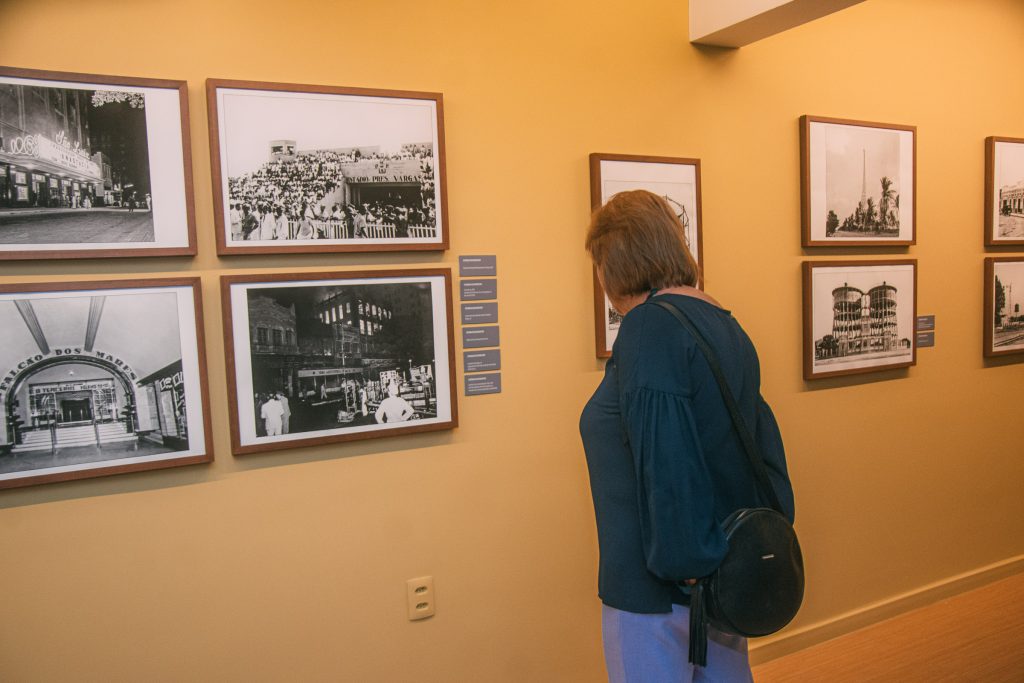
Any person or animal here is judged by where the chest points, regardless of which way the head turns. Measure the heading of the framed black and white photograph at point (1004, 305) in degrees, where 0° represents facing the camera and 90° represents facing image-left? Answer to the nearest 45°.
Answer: approximately 315°

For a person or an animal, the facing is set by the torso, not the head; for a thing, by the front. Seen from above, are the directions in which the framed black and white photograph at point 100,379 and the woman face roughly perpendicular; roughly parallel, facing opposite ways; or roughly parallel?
roughly parallel, facing opposite ways

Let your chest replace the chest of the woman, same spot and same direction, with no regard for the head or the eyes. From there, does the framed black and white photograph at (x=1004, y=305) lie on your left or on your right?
on your right

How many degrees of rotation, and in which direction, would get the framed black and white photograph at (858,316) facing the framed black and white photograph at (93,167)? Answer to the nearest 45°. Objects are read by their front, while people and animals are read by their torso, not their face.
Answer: approximately 90° to its right

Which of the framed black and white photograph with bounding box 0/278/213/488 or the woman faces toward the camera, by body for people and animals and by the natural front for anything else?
the framed black and white photograph

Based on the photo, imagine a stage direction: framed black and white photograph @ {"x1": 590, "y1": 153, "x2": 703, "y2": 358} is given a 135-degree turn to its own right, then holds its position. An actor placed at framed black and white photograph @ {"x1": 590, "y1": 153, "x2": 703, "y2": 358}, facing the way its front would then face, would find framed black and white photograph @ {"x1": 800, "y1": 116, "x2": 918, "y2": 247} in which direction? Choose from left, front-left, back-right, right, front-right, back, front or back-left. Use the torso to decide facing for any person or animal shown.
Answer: back-right

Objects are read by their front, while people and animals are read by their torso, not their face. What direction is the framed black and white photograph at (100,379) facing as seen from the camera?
toward the camera

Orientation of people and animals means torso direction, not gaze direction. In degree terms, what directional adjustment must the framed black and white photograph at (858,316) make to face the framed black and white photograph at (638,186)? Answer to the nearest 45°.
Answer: approximately 90° to its right

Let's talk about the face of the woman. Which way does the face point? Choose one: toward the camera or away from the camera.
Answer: away from the camera

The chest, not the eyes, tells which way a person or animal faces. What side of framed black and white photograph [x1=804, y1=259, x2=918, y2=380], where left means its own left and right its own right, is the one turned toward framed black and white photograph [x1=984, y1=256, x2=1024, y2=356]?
left

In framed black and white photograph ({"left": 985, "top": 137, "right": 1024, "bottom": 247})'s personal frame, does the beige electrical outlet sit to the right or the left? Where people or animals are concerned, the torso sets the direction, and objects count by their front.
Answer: on its right

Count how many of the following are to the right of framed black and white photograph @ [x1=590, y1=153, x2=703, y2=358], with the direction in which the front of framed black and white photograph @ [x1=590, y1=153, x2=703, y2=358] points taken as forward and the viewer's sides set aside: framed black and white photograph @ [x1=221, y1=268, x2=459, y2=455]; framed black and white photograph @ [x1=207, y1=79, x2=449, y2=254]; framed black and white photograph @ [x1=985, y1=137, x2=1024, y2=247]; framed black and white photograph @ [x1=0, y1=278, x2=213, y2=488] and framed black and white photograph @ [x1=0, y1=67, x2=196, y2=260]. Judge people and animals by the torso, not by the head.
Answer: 4

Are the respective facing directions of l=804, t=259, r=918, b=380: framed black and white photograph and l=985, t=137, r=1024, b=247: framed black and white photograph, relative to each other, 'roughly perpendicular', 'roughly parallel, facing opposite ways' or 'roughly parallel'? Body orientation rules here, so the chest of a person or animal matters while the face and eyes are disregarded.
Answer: roughly parallel

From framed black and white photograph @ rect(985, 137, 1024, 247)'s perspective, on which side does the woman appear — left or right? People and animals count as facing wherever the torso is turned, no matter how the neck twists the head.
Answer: on its right

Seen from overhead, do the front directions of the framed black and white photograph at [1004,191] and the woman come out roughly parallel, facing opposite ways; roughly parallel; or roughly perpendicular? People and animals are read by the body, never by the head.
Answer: roughly parallel, facing opposite ways

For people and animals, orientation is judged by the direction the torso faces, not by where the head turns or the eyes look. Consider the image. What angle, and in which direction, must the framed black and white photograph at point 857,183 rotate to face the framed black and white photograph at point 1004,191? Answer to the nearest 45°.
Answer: approximately 90° to its left

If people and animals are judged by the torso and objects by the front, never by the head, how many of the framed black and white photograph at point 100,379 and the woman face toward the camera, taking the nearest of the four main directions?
1
